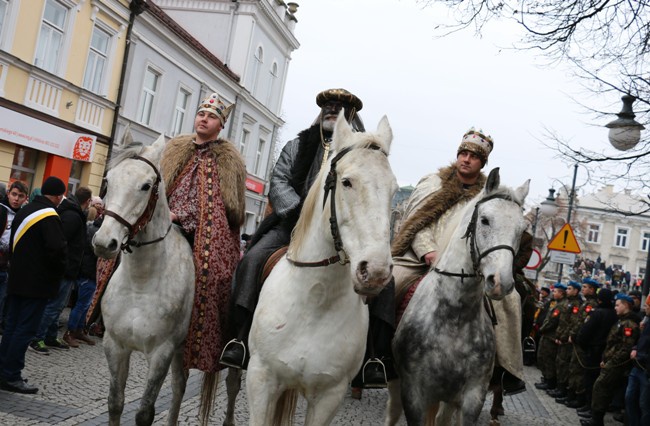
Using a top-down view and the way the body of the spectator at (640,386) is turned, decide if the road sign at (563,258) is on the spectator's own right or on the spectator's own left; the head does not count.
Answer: on the spectator's own right

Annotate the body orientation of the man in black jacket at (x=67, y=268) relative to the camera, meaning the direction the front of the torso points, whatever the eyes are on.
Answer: to the viewer's right

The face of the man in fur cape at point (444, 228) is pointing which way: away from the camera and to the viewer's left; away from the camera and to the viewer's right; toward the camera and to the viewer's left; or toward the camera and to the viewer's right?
toward the camera and to the viewer's left

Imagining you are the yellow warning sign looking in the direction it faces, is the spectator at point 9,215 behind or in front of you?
in front

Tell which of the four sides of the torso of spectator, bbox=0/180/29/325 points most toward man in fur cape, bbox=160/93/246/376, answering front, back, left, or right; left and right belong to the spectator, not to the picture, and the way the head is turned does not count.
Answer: front

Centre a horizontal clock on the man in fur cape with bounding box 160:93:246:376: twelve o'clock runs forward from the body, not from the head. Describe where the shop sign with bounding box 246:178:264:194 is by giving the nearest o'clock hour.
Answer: The shop sign is roughly at 6 o'clock from the man in fur cape.

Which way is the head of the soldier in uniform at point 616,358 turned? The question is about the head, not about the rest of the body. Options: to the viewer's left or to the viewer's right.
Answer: to the viewer's left

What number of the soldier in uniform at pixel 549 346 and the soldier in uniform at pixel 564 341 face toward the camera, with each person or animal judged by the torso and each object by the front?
0

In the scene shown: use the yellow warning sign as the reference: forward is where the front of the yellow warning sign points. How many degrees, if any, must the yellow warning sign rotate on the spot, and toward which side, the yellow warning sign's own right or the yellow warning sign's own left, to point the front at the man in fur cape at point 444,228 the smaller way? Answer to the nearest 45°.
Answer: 0° — it already faces them

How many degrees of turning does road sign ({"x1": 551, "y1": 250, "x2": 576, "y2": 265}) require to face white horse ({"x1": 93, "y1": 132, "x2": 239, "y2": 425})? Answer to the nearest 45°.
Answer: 0° — it already faces it

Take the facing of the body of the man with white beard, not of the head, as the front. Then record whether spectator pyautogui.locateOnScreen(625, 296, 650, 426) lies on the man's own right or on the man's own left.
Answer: on the man's own left

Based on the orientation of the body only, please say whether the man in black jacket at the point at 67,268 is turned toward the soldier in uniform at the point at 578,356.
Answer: yes

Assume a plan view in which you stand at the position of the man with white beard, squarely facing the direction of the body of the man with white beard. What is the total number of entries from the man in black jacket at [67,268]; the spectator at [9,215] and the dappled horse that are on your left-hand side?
1
